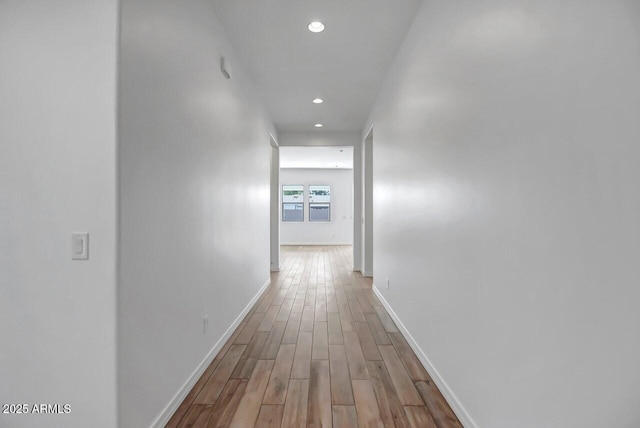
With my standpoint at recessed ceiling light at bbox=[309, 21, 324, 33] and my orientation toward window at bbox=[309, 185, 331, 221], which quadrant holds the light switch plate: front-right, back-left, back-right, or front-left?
back-left

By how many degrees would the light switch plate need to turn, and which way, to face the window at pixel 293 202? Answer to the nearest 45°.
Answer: approximately 135° to its left

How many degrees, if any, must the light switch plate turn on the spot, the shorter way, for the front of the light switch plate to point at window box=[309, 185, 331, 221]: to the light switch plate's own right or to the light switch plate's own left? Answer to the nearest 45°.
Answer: approximately 135° to the light switch plate's own left

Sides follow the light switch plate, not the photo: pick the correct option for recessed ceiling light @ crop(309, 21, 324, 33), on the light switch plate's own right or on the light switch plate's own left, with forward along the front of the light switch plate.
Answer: on the light switch plate's own left
